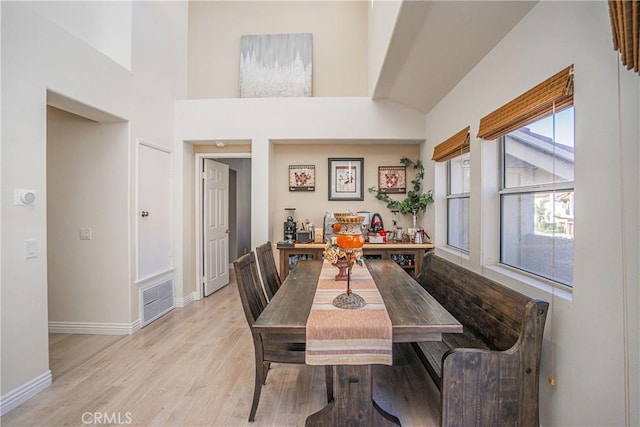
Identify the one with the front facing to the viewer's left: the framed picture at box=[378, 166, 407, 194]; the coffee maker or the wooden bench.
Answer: the wooden bench

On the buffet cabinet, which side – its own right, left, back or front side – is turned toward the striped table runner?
front

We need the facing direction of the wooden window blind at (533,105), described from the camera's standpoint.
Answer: facing the viewer and to the left of the viewer

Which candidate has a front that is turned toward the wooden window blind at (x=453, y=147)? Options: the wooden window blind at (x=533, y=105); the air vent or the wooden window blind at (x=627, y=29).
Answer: the air vent

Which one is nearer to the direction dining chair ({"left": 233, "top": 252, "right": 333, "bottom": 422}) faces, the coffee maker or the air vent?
the coffee maker

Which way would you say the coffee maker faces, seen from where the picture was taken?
facing the viewer

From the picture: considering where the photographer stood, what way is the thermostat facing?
facing the viewer and to the right of the viewer

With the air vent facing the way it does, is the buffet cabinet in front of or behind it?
in front

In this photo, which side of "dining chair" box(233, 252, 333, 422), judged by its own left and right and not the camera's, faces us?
right

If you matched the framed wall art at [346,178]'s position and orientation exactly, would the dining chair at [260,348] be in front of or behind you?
in front

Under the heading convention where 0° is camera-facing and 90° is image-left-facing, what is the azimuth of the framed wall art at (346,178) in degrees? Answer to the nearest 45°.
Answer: approximately 0°

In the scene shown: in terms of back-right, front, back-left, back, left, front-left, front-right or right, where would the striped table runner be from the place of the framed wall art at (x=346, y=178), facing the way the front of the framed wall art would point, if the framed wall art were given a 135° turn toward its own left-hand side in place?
back-right

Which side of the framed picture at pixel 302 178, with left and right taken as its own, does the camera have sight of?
front

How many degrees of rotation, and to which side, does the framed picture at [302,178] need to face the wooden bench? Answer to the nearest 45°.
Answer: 0° — it already faces it

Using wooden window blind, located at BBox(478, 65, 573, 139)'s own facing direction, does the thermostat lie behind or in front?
in front

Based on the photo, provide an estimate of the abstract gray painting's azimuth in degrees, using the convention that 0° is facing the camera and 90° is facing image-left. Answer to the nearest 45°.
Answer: approximately 0°
